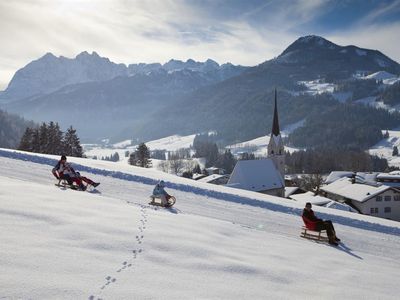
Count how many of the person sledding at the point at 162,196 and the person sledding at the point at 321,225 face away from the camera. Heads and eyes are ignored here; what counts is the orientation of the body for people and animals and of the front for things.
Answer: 0

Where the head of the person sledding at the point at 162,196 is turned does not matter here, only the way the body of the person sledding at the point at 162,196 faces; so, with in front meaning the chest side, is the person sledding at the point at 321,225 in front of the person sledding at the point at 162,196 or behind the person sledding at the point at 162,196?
in front

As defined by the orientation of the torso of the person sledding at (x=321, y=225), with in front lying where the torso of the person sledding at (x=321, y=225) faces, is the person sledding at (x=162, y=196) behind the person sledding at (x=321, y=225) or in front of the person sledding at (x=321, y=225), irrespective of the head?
behind

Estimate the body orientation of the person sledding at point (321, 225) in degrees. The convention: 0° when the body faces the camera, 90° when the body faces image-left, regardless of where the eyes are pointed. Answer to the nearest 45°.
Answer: approximately 270°

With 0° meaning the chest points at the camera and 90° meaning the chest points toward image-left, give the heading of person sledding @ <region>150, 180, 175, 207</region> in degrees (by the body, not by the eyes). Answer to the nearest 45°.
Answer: approximately 315°
